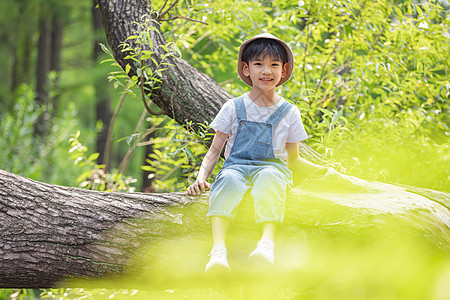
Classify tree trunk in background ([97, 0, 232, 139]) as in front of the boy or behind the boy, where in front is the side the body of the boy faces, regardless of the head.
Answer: behind

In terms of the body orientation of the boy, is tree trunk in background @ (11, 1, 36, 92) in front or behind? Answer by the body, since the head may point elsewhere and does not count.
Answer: behind

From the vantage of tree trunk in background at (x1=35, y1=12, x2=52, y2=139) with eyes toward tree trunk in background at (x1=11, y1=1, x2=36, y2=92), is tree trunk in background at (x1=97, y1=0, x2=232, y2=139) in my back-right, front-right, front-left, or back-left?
back-left

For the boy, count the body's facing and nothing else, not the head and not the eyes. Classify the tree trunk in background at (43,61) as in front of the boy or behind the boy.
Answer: behind

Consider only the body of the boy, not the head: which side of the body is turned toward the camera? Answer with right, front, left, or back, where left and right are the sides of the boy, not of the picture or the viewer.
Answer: front
